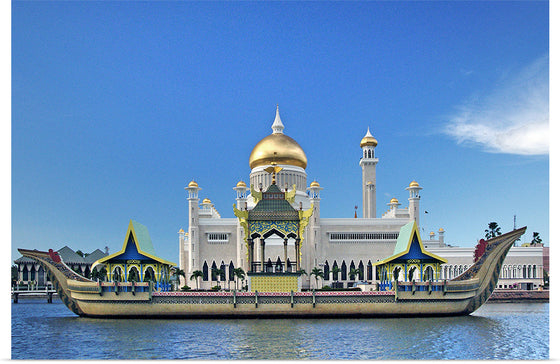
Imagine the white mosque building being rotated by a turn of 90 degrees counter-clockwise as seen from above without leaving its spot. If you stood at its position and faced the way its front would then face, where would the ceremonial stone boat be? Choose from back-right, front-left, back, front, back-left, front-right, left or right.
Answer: right

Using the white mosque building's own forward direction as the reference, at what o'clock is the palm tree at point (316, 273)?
The palm tree is roughly at 12 o'clock from the white mosque building.

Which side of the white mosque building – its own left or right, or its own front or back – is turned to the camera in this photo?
front
